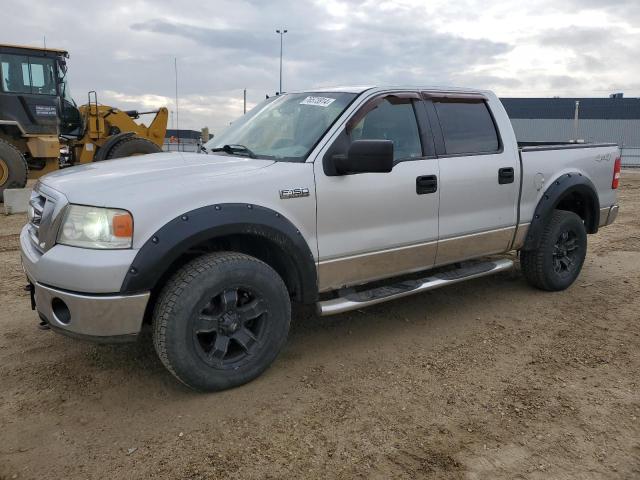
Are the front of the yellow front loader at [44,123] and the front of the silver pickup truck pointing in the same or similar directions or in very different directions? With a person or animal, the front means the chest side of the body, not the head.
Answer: very different directions

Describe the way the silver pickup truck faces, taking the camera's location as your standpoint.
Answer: facing the viewer and to the left of the viewer

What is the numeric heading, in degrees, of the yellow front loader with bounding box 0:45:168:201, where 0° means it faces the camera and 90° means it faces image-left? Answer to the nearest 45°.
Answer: approximately 270°

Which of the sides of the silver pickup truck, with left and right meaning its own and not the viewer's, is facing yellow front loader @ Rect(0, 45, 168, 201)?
right

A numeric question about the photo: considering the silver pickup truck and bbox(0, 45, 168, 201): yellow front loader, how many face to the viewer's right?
1

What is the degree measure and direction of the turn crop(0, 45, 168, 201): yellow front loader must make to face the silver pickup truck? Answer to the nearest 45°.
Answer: approximately 90° to its right
